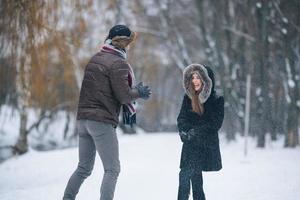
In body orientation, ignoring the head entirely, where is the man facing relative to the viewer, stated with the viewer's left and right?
facing away from the viewer and to the right of the viewer

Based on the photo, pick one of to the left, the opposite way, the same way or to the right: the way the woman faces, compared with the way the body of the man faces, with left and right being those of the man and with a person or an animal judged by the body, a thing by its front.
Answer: the opposite way

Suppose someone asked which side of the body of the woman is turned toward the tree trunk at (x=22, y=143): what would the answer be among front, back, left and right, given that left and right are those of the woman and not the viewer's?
right

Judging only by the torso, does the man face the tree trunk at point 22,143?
no

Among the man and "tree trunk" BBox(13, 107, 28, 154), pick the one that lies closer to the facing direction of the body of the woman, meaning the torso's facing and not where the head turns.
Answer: the man
